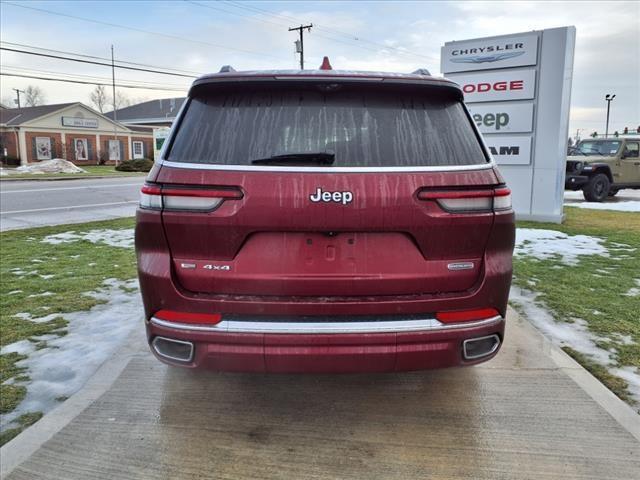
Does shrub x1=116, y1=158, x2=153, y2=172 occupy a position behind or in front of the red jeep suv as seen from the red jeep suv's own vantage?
in front

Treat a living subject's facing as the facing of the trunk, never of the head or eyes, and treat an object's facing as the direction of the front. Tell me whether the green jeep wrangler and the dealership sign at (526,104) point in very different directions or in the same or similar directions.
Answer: same or similar directions

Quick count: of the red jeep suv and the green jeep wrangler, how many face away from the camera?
1

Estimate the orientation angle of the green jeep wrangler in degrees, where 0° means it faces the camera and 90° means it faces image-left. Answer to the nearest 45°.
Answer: approximately 45°

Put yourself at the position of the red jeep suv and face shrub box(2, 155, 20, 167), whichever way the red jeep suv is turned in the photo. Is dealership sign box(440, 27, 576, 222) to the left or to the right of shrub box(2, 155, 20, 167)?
right

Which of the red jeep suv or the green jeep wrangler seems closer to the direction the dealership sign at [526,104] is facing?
the red jeep suv

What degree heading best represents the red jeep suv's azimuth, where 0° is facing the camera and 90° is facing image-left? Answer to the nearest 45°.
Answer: approximately 180°

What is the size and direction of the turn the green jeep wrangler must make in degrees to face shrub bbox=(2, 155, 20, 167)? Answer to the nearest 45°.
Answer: approximately 45° to its right

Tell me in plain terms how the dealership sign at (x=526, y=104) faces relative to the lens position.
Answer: facing the viewer and to the left of the viewer

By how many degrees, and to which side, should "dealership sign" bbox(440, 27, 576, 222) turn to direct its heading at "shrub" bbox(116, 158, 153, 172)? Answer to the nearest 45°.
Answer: approximately 90° to its right

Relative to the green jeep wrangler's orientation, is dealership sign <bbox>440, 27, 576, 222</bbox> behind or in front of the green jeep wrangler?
in front

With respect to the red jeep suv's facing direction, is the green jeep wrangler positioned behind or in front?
in front

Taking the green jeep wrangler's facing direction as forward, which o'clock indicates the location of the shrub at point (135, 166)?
The shrub is roughly at 2 o'clock from the green jeep wrangler.
